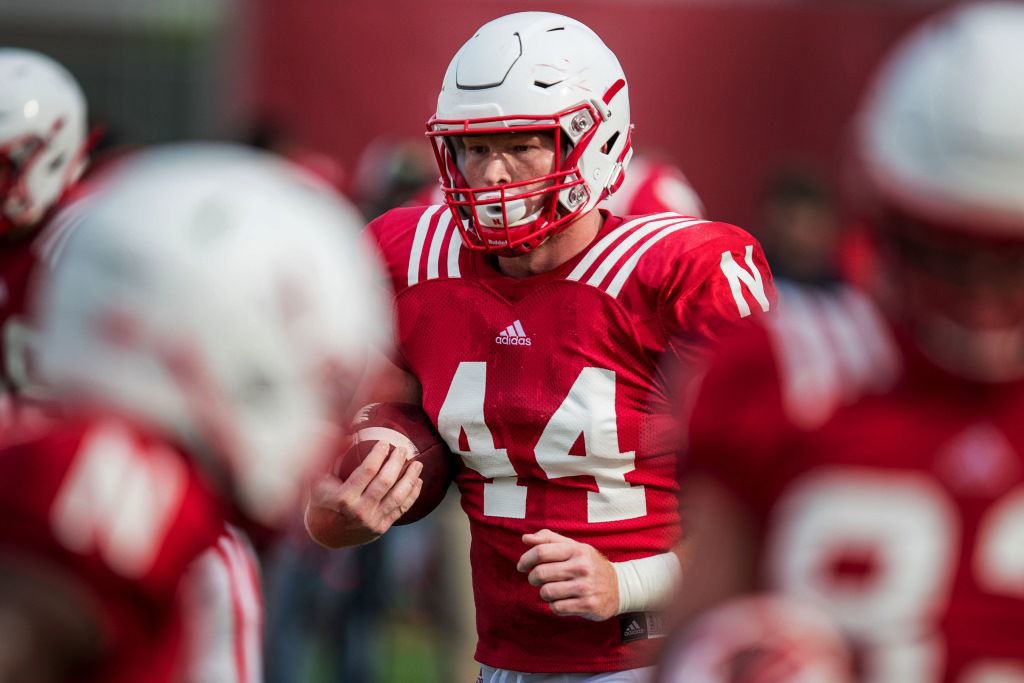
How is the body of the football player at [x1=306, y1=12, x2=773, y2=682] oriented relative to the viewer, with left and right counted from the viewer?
facing the viewer and to the left of the viewer

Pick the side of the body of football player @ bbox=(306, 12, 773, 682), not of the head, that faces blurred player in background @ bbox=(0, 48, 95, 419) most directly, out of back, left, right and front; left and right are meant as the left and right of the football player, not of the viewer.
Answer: right

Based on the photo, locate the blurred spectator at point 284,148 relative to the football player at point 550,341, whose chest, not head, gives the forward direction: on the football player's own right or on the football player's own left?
on the football player's own right

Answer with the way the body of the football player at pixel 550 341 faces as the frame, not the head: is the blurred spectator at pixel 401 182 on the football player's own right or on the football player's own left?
on the football player's own right

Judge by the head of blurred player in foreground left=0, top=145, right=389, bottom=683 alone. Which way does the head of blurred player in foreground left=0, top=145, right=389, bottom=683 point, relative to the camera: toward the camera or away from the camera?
away from the camera

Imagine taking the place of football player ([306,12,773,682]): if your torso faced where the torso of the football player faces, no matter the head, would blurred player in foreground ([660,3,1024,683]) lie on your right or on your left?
on your left
